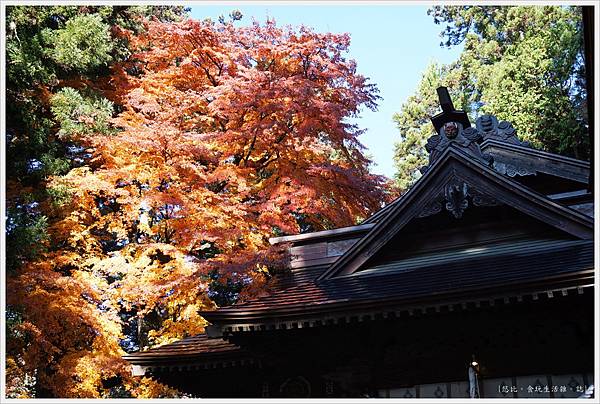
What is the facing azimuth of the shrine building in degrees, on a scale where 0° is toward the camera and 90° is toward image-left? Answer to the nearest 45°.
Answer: approximately 45°

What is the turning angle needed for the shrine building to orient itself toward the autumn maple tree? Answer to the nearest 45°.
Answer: approximately 90° to its right
